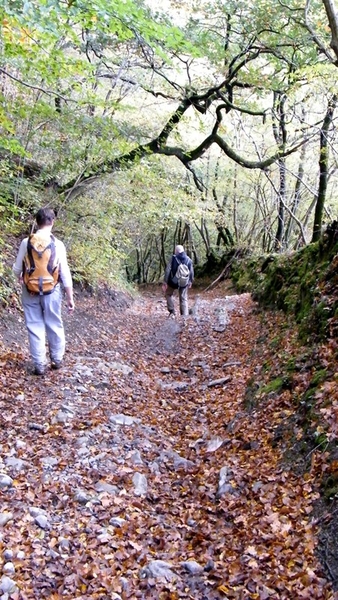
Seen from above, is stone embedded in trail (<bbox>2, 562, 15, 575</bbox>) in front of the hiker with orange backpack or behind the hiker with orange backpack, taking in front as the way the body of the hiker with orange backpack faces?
behind

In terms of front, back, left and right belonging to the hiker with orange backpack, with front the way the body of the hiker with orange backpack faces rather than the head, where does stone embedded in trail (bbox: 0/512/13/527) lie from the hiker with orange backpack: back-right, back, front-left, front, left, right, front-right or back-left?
back

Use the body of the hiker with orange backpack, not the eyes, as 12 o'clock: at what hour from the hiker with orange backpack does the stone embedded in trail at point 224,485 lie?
The stone embedded in trail is roughly at 5 o'clock from the hiker with orange backpack.

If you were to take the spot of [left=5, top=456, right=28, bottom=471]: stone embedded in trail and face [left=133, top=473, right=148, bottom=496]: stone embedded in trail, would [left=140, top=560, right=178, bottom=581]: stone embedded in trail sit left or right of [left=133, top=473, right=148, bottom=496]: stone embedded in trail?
right

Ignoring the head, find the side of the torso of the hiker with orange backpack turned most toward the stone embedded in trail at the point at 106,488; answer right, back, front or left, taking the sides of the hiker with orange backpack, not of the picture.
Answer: back

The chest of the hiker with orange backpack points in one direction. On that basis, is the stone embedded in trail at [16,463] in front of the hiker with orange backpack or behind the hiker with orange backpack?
behind

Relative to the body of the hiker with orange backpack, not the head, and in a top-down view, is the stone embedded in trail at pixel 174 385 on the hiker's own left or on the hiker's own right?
on the hiker's own right

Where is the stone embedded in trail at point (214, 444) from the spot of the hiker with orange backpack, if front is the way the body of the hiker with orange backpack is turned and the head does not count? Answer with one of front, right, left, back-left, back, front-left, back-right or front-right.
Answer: back-right

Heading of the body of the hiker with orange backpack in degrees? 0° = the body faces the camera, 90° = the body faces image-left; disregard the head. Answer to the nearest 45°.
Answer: approximately 180°

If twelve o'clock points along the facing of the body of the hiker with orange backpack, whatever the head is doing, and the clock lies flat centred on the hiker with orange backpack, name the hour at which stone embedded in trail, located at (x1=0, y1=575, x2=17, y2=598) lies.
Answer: The stone embedded in trail is roughly at 6 o'clock from the hiker with orange backpack.

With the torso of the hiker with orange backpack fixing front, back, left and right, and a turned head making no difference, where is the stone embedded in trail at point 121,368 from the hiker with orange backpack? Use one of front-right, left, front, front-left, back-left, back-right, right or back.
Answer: front-right

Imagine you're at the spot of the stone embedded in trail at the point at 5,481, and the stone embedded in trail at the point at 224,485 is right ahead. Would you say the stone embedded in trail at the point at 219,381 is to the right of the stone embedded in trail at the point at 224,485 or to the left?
left

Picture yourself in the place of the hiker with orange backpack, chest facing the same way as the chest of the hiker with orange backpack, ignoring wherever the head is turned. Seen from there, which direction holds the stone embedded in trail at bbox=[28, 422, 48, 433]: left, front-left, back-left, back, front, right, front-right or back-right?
back
